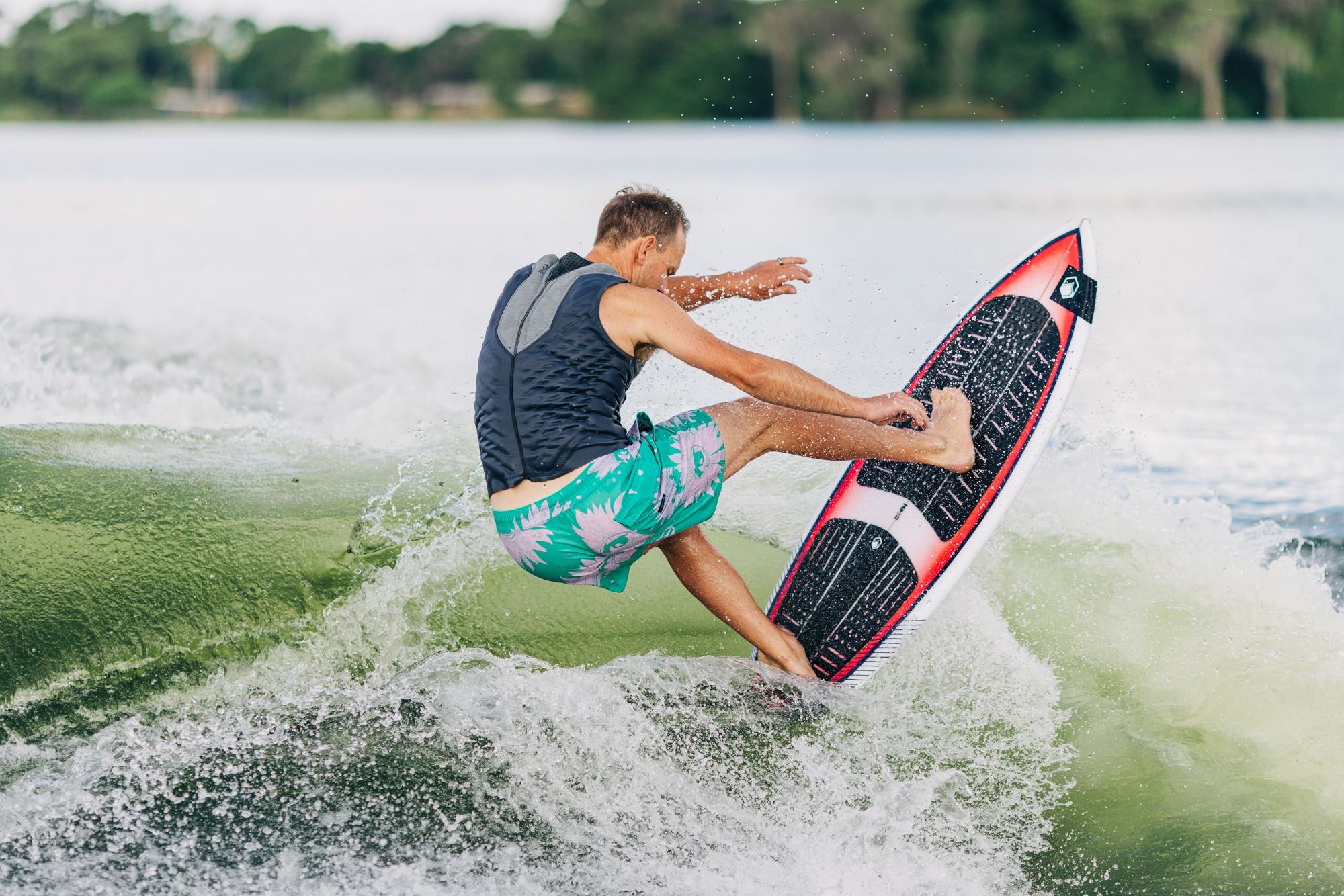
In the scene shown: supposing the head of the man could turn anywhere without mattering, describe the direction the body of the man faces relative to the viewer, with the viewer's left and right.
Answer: facing away from the viewer and to the right of the viewer
